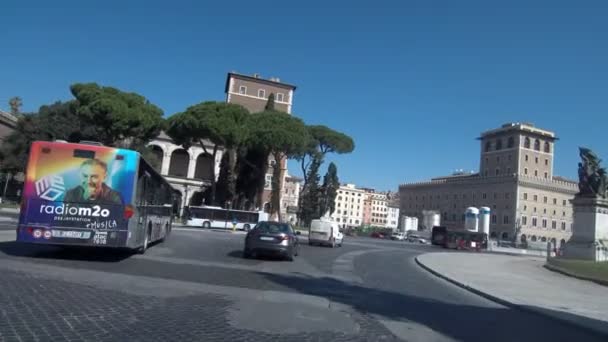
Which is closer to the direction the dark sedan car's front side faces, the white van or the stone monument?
the white van

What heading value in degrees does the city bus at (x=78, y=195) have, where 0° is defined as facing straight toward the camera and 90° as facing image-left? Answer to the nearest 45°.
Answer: approximately 180°

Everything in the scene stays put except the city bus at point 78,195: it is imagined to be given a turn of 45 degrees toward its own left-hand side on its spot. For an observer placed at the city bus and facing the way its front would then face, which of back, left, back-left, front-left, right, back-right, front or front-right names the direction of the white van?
right

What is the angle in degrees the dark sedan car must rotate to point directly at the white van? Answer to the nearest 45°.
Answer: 0° — it already faces it

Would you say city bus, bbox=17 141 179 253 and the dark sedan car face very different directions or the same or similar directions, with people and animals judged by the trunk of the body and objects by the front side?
same or similar directions

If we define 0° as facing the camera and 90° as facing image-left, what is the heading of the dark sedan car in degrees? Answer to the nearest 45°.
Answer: approximately 180°

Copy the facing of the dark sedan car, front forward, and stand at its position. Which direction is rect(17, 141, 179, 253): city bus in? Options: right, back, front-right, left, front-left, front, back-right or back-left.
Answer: back-left

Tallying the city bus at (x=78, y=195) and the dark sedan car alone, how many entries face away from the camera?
2

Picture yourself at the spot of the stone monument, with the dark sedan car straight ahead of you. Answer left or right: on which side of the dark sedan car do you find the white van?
right

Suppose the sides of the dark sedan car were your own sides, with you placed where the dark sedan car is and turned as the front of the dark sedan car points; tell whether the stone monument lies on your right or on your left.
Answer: on your right

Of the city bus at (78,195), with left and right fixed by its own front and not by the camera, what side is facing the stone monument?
right
